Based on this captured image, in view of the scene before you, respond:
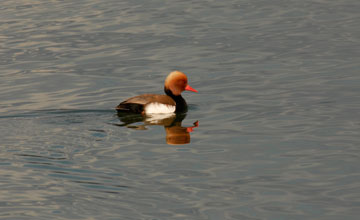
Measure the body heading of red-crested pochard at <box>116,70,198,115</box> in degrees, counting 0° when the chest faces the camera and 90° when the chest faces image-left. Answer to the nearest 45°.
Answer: approximately 270°
